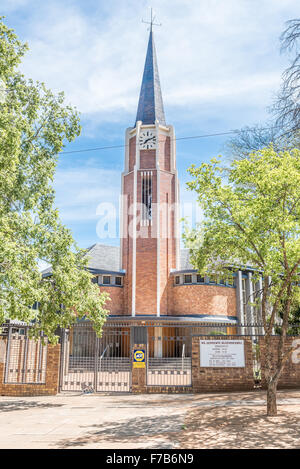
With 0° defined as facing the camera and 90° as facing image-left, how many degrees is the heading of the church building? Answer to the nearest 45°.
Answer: approximately 0°

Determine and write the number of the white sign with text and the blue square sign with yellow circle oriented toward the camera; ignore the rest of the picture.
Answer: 2

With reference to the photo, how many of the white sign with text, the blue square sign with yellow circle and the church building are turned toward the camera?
3

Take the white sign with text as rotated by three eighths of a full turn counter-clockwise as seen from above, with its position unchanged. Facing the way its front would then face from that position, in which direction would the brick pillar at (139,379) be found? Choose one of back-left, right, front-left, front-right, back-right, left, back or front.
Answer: back-left

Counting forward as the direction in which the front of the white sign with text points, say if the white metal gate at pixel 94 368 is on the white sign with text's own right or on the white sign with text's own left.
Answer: on the white sign with text's own right

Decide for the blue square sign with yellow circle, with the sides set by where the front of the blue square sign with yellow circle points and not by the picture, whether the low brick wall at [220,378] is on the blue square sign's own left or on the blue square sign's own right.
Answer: on the blue square sign's own left

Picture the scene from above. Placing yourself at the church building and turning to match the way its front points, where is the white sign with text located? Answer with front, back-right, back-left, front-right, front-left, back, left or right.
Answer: front

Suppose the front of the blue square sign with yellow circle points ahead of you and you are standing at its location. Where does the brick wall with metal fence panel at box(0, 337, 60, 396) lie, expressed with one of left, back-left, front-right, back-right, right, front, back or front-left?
right

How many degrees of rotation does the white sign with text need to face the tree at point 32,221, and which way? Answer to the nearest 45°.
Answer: approximately 45° to its right

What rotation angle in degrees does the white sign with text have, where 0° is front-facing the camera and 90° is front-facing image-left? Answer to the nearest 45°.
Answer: approximately 0°

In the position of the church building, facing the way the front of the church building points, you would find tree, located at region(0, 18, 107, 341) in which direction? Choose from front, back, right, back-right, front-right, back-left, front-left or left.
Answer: front

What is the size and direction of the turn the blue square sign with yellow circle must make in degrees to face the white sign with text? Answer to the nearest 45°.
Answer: approximately 90° to its left

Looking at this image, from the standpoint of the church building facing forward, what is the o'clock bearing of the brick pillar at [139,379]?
The brick pillar is roughly at 12 o'clock from the church building.

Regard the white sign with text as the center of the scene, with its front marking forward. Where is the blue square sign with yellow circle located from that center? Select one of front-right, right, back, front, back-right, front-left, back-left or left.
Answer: right

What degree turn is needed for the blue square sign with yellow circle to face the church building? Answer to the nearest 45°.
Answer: approximately 180°

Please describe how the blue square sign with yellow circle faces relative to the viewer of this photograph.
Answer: facing the viewer
